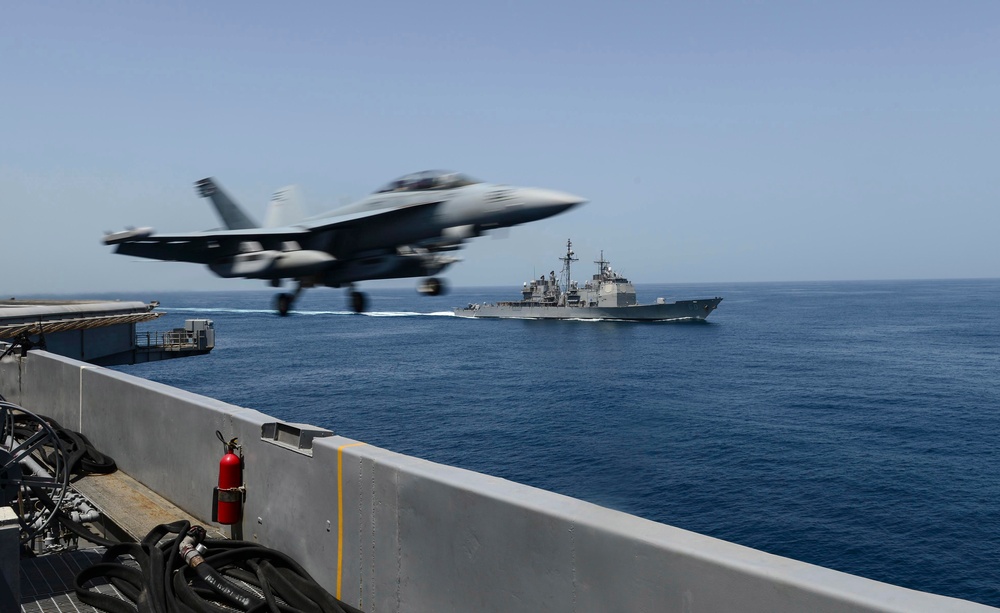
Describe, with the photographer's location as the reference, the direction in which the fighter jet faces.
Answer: facing the viewer and to the right of the viewer

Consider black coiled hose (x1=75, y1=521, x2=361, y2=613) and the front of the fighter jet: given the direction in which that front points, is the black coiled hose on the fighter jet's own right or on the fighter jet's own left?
on the fighter jet's own right
